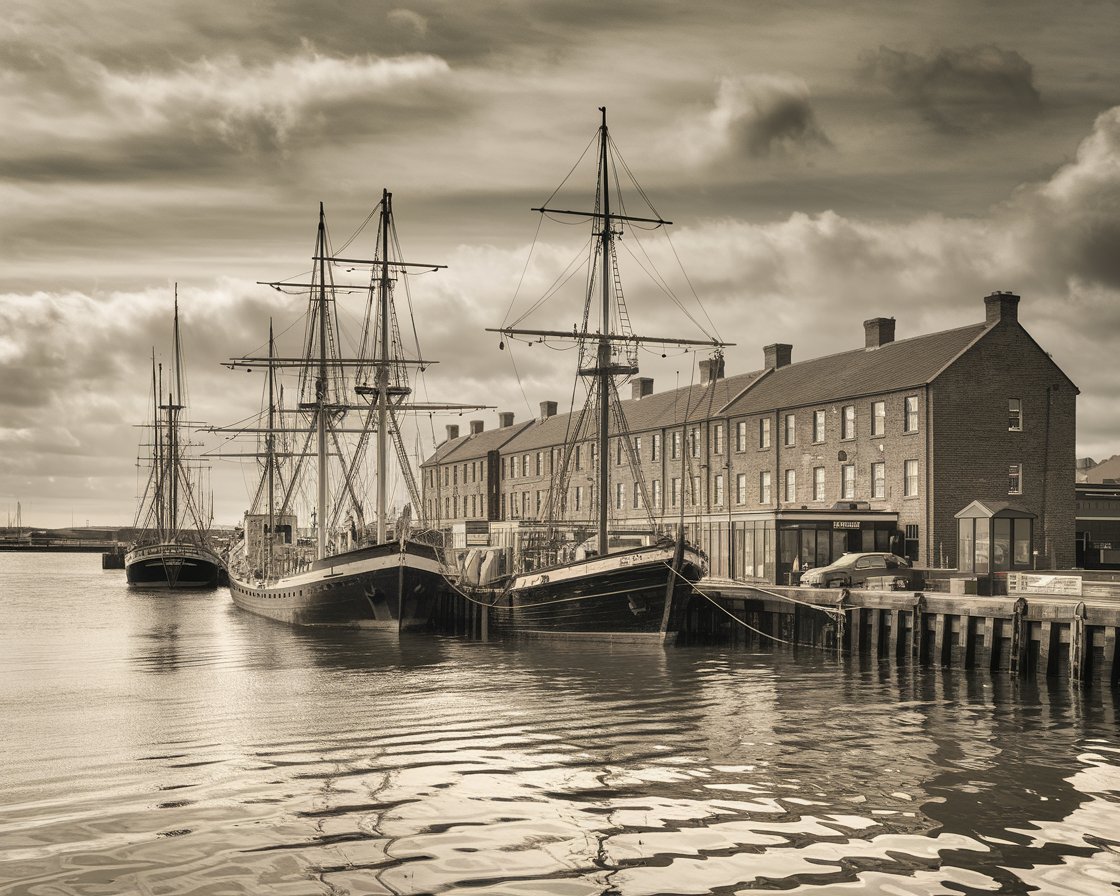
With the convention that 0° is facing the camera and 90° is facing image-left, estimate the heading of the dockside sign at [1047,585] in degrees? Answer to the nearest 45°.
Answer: approximately 0°
